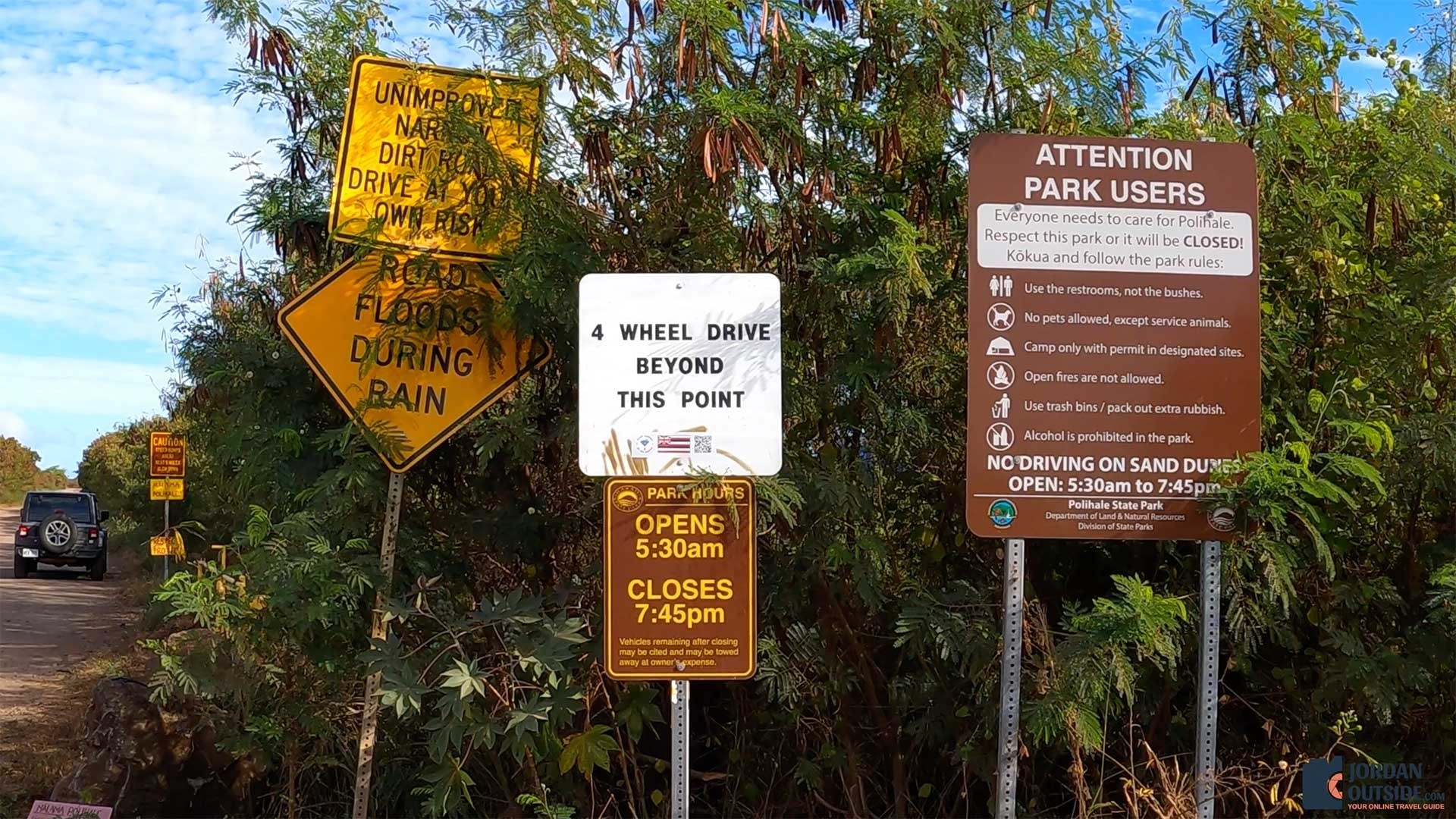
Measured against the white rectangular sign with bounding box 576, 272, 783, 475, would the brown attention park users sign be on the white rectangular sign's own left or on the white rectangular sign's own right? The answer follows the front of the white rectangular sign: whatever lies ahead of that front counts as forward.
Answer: on the white rectangular sign's own left

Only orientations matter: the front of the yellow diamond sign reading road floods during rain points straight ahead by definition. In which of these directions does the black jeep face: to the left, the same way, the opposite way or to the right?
the opposite way

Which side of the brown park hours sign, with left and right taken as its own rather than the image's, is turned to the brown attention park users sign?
left

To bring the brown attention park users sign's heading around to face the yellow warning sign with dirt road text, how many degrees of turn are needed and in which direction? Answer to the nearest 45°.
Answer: approximately 90° to its right

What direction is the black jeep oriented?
away from the camera

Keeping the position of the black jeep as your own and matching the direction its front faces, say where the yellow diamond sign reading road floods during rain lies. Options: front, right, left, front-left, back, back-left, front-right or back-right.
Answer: back

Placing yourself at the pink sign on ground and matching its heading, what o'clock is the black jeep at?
The black jeep is roughly at 6 o'clock from the pink sign on ground.

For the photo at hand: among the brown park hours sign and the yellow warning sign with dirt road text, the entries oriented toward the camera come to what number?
2
